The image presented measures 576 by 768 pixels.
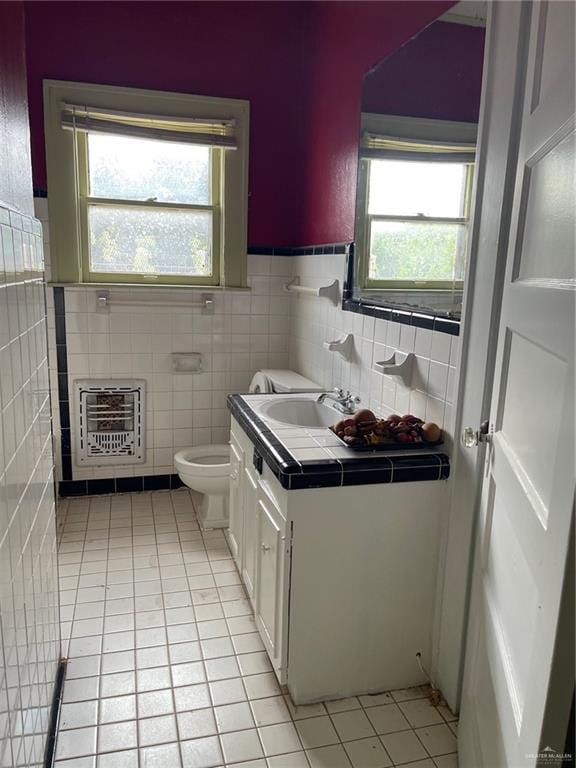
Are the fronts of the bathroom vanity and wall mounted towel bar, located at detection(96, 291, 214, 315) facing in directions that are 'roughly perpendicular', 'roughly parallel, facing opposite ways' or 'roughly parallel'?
roughly perpendicular

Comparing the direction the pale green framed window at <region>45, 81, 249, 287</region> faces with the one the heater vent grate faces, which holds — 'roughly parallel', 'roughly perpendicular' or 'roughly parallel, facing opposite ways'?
roughly parallel

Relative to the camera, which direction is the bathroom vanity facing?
to the viewer's left

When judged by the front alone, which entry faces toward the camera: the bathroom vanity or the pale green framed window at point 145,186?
the pale green framed window

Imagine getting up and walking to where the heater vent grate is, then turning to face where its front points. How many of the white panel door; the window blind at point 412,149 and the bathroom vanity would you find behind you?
0

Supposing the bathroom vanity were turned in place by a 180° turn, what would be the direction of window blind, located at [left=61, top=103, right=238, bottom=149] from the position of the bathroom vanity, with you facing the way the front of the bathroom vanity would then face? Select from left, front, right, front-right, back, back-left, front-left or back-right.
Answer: back-left

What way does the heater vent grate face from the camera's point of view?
toward the camera

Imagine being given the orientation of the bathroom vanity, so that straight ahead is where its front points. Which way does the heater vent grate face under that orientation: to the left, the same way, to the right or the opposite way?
to the left

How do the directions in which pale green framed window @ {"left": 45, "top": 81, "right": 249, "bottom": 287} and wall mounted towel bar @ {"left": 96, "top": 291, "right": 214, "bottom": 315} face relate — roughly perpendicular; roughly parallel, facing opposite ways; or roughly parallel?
roughly parallel

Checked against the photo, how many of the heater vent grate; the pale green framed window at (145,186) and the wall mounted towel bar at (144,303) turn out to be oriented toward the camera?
3

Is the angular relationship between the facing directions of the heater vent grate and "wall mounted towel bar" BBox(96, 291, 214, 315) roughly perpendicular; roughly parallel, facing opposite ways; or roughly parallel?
roughly parallel

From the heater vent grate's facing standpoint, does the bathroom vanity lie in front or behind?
in front

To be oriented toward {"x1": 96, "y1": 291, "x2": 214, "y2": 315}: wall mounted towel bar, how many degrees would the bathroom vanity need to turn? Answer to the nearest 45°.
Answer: approximately 45° to its right

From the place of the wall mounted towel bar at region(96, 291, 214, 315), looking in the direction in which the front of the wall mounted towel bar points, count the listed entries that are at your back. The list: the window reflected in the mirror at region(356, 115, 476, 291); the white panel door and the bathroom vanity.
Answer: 0

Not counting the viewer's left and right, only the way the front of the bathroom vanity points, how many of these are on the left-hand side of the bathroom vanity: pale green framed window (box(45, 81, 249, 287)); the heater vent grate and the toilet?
0

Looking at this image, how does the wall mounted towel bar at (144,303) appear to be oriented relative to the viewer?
toward the camera
